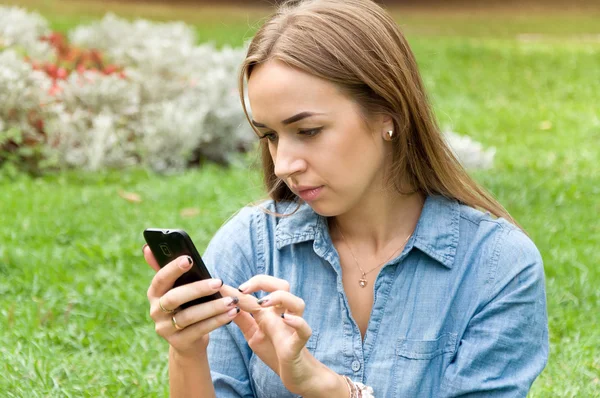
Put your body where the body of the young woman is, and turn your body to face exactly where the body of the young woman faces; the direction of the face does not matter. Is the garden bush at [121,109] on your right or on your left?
on your right

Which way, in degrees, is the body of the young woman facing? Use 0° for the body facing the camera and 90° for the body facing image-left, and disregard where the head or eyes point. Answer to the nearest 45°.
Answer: approximately 45°

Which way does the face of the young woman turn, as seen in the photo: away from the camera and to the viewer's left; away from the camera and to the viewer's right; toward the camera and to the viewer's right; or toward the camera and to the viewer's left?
toward the camera and to the viewer's left
